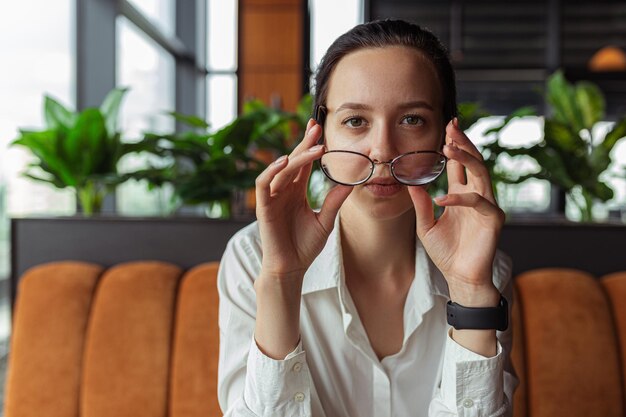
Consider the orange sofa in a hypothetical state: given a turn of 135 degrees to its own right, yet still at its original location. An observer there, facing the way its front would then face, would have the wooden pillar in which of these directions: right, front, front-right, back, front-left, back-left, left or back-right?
front-right

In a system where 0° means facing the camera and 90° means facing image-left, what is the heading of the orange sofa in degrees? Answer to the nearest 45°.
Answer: approximately 0°

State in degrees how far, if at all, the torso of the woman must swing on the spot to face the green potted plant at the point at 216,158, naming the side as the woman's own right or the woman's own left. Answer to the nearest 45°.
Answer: approximately 135° to the woman's own right

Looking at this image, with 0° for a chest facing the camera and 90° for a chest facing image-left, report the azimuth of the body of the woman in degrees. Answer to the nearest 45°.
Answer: approximately 0°

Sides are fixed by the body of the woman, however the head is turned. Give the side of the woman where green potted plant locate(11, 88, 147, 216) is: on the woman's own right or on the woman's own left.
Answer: on the woman's own right
